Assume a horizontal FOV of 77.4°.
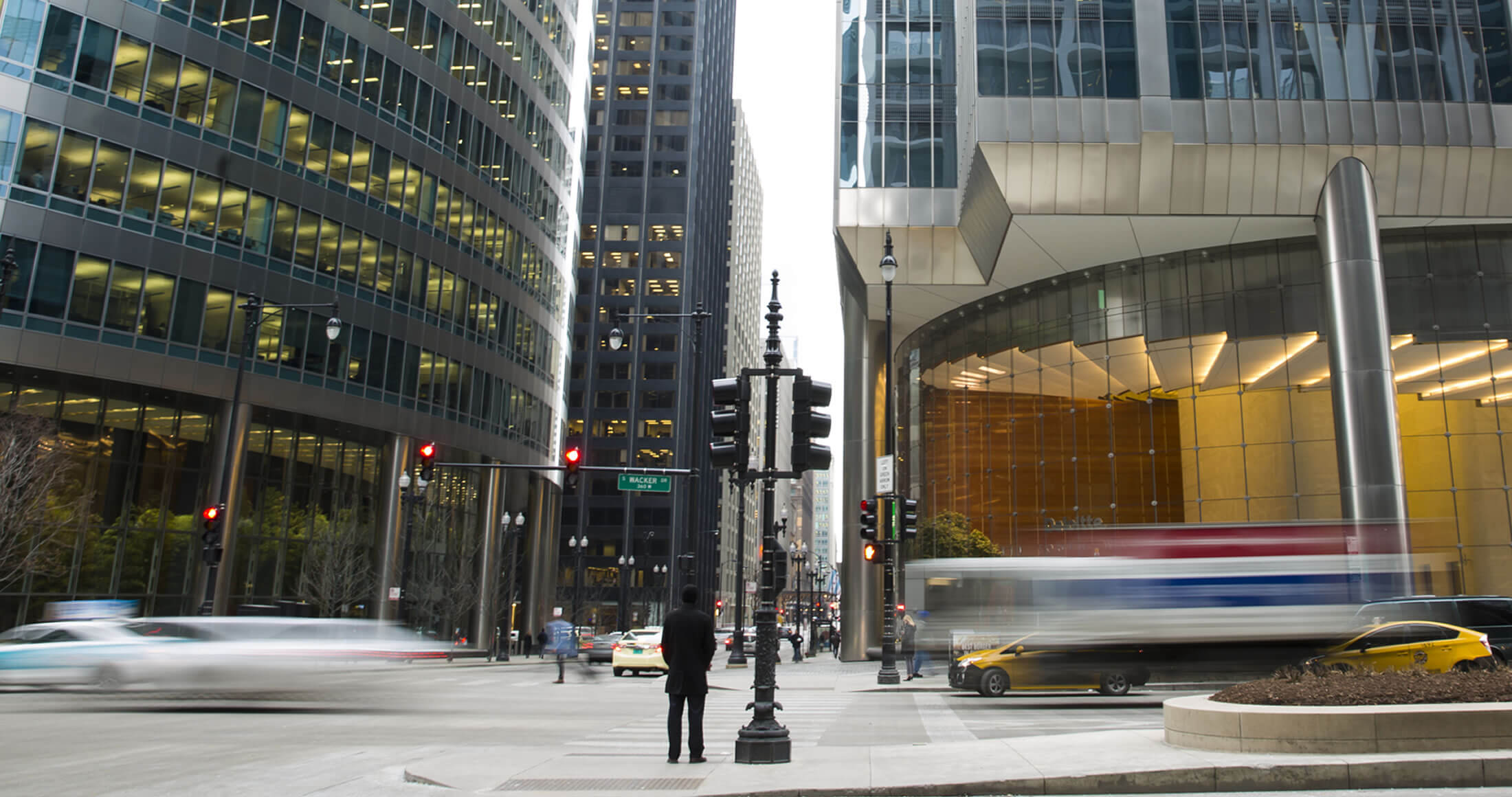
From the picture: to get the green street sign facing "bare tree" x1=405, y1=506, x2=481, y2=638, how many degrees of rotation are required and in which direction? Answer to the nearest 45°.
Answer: approximately 135° to its right

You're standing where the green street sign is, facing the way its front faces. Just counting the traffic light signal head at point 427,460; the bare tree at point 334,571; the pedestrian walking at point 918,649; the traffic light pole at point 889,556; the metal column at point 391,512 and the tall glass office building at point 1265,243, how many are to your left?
3

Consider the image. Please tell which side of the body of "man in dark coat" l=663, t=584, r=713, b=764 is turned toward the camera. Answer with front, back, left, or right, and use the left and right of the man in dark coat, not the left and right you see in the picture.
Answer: back

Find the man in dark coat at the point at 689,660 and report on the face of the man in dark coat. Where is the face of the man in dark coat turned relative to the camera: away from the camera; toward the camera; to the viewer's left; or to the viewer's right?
away from the camera

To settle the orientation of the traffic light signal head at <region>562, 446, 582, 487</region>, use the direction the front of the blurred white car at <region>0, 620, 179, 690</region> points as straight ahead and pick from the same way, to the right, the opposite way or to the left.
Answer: to the left

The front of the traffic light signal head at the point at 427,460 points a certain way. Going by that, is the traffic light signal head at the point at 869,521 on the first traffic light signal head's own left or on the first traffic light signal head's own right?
on the first traffic light signal head's own left

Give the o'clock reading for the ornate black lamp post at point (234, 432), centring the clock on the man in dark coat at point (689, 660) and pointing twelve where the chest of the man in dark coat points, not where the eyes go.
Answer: The ornate black lamp post is roughly at 11 o'clock from the man in dark coat.

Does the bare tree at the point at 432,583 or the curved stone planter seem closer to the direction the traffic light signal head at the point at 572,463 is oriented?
the curved stone planter

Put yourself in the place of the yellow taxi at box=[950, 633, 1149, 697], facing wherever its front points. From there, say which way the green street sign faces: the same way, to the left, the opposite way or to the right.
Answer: to the left

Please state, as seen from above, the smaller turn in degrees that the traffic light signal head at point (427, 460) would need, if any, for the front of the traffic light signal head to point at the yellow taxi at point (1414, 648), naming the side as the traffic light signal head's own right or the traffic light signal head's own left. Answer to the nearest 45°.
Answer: approximately 45° to the traffic light signal head's own left

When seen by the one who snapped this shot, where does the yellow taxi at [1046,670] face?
facing to the left of the viewer

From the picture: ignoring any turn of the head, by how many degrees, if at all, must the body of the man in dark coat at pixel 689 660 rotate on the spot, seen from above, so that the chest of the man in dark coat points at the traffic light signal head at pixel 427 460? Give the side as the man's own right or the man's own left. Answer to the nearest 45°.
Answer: approximately 45° to the man's own left
